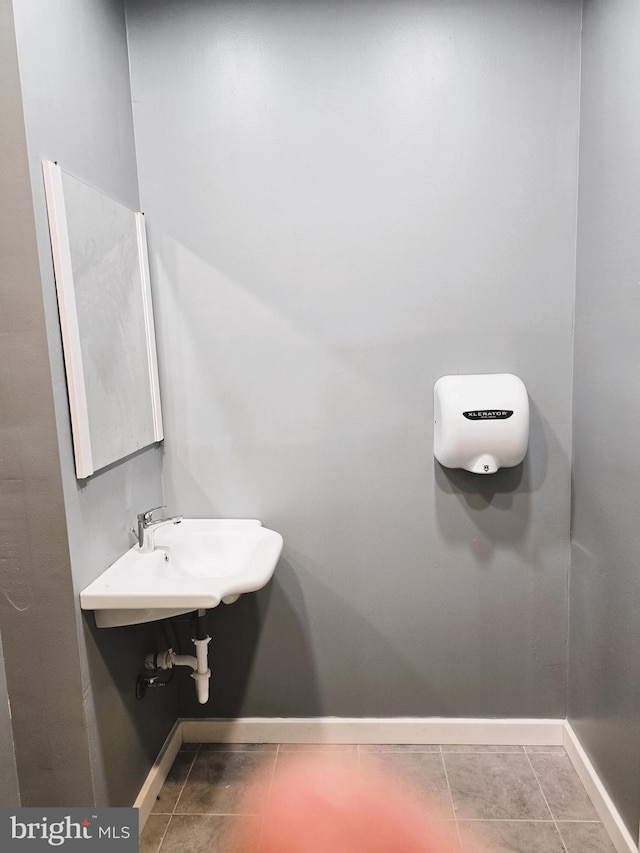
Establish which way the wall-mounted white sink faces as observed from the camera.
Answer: facing to the right of the viewer

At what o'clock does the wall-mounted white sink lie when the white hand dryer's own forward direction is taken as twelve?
The wall-mounted white sink is roughly at 2 o'clock from the white hand dryer.

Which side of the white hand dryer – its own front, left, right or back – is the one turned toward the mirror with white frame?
right

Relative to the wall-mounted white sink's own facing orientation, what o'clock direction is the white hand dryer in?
The white hand dryer is roughly at 12 o'clock from the wall-mounted white sink.

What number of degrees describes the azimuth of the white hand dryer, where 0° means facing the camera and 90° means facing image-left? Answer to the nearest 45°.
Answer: approximately 0°

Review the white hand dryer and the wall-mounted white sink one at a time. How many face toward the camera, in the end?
1
